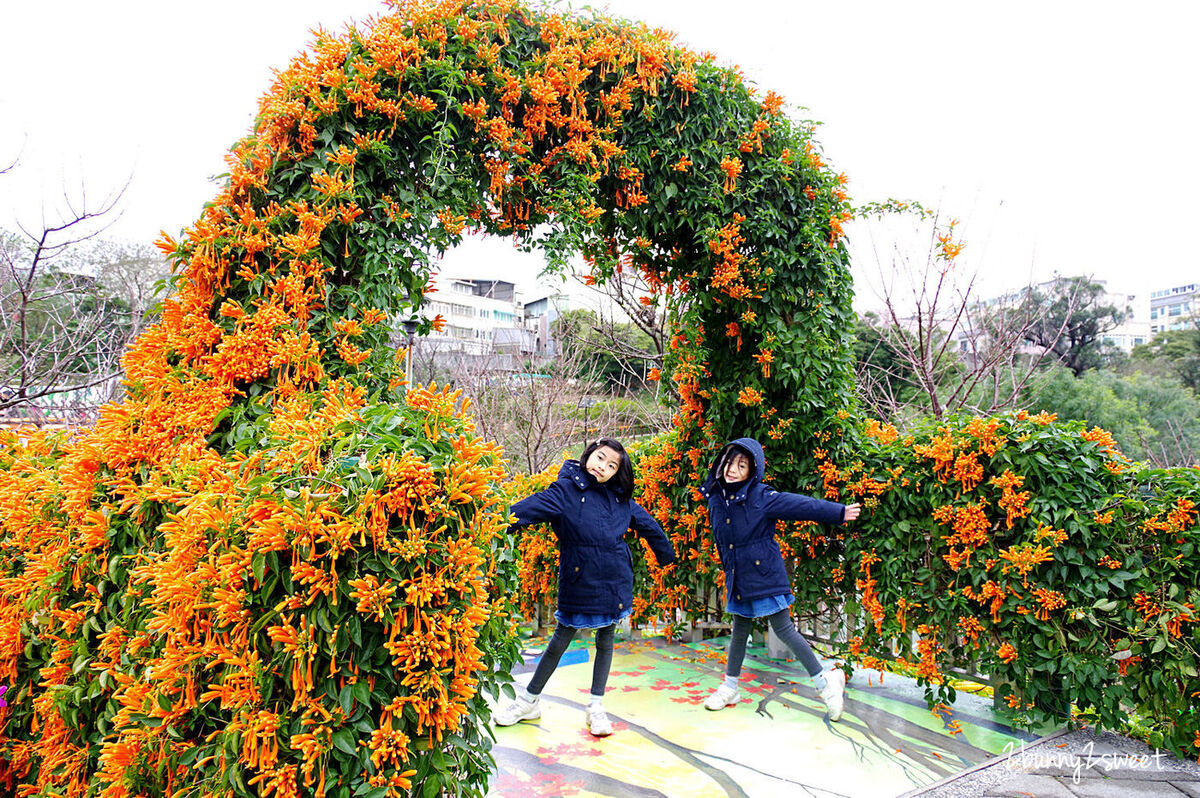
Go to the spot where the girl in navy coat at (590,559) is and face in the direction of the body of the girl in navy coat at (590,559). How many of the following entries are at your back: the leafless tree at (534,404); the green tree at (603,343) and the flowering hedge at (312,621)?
2

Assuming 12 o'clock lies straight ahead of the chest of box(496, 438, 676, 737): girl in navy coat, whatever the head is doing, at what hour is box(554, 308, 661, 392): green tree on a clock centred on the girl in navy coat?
The green tree is roughly at 6 o'clock from the girl in navy coat.

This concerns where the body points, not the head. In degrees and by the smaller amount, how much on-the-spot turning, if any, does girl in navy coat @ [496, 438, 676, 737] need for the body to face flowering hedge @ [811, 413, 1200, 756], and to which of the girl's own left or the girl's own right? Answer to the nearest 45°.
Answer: approximately 90° to the girl's own left

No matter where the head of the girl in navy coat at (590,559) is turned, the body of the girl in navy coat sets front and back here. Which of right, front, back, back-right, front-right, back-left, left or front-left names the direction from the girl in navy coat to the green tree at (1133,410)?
back-left

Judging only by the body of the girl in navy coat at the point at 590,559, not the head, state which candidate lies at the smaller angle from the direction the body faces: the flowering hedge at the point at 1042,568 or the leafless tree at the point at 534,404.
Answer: the flowering hedge

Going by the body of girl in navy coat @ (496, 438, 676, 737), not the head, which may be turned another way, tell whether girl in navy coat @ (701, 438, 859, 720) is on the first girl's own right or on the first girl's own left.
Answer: on the first girl's own left

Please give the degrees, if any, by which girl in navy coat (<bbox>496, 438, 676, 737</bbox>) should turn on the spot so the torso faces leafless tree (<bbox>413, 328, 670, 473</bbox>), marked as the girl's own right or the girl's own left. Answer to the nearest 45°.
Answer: approximately 180°

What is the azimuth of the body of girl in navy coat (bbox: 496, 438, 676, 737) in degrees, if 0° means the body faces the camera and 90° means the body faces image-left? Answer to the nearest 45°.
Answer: approximately 0°

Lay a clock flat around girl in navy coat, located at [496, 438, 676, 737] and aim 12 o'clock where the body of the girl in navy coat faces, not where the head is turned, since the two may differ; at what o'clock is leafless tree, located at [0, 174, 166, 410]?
The leafless tree is roughly at 4 o'clock from the girl in navy coat.

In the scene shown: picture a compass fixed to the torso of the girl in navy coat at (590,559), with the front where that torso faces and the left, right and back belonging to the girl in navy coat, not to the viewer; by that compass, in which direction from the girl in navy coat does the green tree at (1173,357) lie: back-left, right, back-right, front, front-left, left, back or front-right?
back-left
